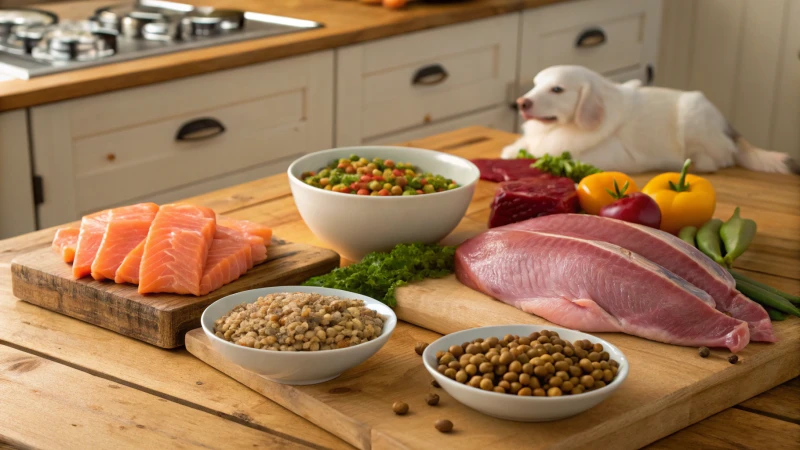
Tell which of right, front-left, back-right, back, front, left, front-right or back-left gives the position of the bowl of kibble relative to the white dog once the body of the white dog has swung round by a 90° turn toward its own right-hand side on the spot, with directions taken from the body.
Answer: back

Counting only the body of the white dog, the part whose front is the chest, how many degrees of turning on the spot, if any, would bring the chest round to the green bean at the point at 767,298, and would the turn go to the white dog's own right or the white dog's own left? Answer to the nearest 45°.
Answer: approximately 90° to the white dog's own left

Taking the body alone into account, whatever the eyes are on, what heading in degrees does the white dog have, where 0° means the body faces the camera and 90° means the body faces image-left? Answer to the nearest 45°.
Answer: approximately 90°

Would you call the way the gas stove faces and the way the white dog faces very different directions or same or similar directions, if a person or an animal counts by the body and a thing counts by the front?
very different directions

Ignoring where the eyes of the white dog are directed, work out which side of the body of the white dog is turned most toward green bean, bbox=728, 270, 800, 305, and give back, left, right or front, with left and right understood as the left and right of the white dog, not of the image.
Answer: left

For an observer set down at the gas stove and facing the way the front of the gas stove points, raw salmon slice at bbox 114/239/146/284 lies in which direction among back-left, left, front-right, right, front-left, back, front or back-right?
front-right

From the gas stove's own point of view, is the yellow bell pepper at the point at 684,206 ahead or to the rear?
ahead

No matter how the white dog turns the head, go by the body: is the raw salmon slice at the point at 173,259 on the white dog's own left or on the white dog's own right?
on the white dog's own left

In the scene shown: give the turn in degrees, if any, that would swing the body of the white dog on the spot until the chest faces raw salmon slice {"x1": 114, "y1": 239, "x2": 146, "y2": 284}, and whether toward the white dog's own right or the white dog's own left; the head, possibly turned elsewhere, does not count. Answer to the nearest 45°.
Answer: approximately 45° to the white dog's own left

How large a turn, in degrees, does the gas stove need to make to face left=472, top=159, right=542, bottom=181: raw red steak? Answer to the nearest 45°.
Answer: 0° — it already faces it

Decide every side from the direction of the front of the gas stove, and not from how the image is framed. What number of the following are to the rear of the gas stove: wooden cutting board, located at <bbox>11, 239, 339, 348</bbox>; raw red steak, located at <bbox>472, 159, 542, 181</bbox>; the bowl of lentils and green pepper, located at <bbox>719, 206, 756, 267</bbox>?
0

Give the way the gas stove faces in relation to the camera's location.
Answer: facing the viewer and to the right of the viewer

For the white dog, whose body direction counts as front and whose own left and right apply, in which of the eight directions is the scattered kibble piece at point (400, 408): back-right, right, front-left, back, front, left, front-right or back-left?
left

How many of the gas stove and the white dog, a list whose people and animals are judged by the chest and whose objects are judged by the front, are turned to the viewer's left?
1

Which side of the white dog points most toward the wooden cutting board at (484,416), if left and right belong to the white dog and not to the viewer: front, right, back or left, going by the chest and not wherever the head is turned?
left
